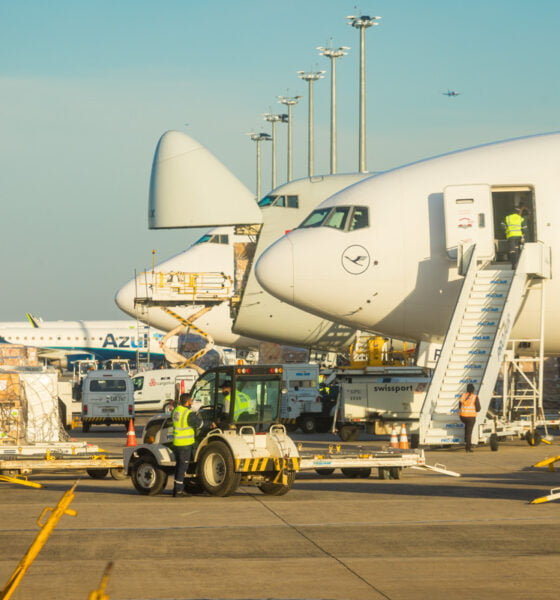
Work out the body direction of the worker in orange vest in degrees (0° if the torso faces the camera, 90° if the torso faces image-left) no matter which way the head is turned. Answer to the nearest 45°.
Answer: approximately 180°

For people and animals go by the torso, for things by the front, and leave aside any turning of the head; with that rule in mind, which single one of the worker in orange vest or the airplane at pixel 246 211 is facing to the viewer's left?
the airplane

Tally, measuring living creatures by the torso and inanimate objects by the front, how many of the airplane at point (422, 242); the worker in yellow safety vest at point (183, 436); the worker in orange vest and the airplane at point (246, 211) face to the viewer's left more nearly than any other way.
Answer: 2

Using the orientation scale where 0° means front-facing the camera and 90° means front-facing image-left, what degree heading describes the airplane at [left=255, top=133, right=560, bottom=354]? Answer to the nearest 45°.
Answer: approximately 90°

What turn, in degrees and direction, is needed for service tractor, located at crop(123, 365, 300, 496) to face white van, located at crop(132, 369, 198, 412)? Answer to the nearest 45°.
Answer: approximately 45° to its right

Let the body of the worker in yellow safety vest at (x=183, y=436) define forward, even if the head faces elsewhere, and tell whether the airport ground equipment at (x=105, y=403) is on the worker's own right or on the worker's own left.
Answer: on the worker's own left

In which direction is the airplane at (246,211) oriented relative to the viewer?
to the viewer's left

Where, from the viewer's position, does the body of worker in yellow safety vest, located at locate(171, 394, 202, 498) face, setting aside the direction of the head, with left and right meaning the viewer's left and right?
facing away from the viewer and to the right of the viewer

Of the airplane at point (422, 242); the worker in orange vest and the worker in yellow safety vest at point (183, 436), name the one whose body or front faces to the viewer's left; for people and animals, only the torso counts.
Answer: the airplane
